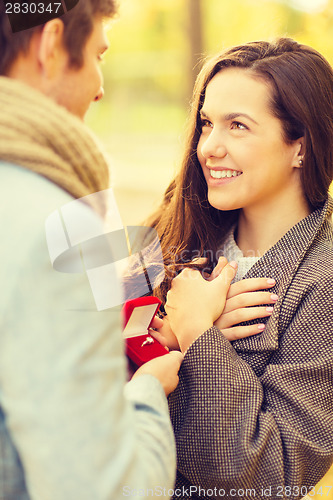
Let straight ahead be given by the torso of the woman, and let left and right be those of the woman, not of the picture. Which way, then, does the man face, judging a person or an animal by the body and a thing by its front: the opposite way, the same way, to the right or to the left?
the opposite way

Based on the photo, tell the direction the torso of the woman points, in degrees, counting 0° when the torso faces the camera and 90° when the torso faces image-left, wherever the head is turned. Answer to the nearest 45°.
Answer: approximately 45°

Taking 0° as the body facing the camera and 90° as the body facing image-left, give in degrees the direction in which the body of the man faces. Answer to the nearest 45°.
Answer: approximately 225°
